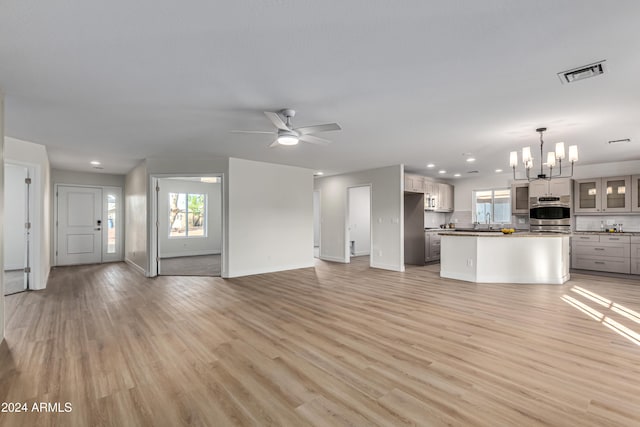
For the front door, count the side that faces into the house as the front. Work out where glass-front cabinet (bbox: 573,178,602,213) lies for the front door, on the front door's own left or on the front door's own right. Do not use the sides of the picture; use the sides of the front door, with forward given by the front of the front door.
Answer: on the front door's own left

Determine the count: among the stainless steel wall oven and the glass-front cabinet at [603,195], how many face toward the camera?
2

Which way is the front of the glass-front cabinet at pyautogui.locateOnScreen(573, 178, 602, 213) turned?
toward the camera

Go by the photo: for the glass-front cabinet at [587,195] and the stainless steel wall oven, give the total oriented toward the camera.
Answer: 2

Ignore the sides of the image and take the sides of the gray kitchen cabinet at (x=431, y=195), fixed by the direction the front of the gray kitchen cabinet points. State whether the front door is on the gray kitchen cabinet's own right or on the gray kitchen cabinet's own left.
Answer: on the gray kitchen cabinet's own right

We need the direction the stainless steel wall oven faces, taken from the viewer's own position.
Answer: facing the viewer

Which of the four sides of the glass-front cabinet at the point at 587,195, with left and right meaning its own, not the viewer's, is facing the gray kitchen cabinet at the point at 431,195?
right

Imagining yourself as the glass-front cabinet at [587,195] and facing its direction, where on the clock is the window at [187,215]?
The window is roughly at 2 o'clock from the glass-front cabinet.

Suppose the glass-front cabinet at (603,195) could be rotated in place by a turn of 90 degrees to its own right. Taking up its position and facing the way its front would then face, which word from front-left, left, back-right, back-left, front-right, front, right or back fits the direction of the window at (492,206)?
front

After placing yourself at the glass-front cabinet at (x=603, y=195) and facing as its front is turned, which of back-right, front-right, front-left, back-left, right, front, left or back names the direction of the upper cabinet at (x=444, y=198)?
right

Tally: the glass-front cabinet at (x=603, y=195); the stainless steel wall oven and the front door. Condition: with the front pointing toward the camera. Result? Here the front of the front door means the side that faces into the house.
3

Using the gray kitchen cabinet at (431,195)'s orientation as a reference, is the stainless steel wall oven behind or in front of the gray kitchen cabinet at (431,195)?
in front

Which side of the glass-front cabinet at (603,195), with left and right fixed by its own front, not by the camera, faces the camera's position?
front

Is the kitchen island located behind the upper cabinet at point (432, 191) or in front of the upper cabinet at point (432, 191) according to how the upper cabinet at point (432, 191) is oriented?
in front

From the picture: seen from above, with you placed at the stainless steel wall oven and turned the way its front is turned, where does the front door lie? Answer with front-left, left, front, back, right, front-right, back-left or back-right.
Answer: front-right

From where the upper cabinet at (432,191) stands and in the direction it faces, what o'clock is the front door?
The front door is roughly at 4 o'clock from the upper cabinet.

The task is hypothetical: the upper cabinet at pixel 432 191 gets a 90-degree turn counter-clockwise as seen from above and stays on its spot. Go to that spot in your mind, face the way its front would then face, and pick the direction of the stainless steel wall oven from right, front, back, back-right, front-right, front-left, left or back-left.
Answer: front-right
